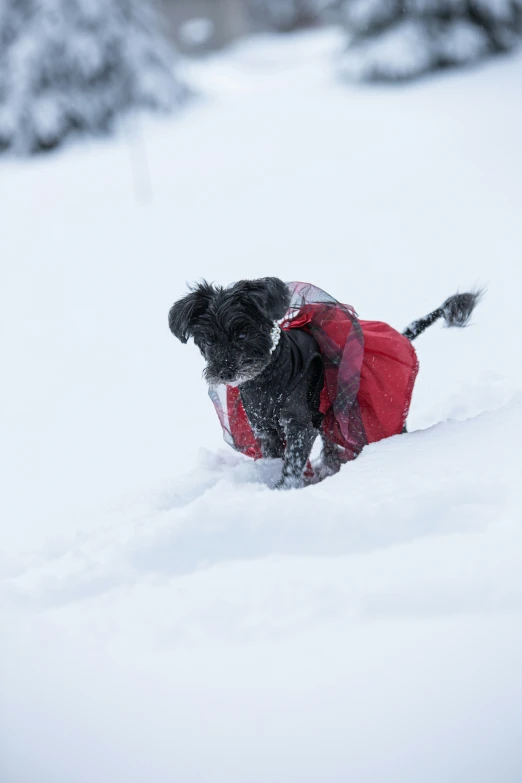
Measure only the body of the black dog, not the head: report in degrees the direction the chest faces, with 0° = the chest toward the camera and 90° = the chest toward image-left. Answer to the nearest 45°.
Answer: approximately 45°

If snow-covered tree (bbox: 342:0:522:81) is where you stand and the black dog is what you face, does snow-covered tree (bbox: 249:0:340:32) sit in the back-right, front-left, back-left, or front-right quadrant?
back-right
